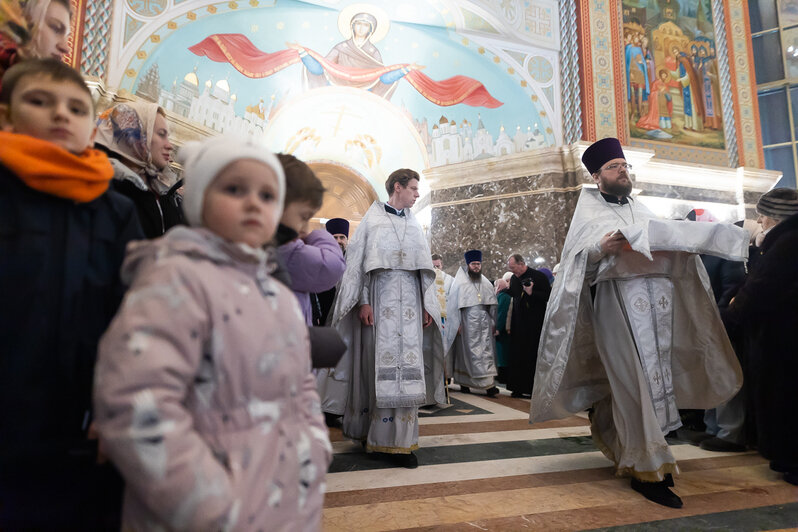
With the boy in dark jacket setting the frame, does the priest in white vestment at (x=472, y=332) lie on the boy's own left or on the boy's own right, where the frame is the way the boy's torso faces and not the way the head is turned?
on the boy's own left

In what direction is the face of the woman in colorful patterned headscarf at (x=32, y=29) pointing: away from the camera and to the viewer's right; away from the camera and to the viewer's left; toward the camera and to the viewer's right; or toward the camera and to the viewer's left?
toward the camera and to the viewer's right

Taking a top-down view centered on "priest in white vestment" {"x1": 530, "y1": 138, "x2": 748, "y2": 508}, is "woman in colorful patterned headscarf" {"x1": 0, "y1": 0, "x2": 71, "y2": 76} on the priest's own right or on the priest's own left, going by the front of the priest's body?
on the priest's own right

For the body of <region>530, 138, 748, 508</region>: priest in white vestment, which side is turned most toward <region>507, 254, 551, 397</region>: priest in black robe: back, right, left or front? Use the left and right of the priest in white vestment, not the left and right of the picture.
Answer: back

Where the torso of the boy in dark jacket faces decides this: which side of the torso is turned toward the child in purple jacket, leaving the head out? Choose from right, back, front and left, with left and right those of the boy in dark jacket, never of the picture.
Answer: left

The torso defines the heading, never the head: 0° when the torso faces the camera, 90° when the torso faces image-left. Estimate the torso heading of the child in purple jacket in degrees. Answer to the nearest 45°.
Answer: approximately 270°
